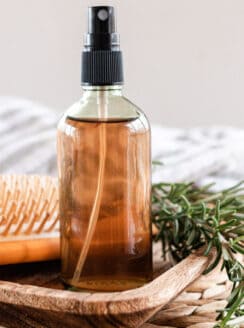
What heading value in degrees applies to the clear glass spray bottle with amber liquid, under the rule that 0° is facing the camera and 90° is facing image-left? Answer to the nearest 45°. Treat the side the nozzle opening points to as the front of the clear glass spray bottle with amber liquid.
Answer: approximately 0°

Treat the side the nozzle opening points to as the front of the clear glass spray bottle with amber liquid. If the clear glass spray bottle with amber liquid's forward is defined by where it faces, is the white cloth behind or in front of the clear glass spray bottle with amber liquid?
behind
